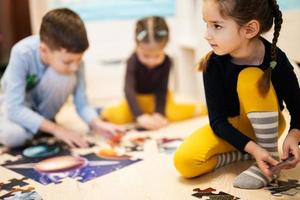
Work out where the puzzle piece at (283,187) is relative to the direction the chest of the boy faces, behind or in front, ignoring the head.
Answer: in front

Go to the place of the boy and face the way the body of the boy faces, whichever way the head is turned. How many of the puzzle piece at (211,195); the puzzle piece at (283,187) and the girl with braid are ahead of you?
3

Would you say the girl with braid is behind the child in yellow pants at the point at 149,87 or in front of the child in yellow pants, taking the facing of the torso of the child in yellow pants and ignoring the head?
in front

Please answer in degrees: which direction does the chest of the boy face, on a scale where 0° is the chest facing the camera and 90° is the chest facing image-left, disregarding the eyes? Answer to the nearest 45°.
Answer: approximately 315°

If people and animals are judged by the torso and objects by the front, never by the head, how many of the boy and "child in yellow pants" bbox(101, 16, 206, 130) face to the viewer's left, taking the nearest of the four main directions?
0

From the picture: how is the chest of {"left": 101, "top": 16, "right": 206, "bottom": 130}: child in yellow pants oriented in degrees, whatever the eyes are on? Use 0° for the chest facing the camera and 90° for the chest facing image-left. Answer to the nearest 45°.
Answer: approximately 0°

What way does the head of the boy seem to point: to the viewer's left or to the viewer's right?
to the viewer's right

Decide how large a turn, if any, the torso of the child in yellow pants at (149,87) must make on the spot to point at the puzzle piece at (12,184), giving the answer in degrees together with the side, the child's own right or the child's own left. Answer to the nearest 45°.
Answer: approximately 45° to the child's own right

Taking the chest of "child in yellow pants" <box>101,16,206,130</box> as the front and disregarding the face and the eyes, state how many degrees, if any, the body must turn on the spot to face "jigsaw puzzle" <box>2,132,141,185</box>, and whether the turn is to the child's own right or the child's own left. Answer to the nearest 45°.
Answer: approximately 45° to the child's own right
